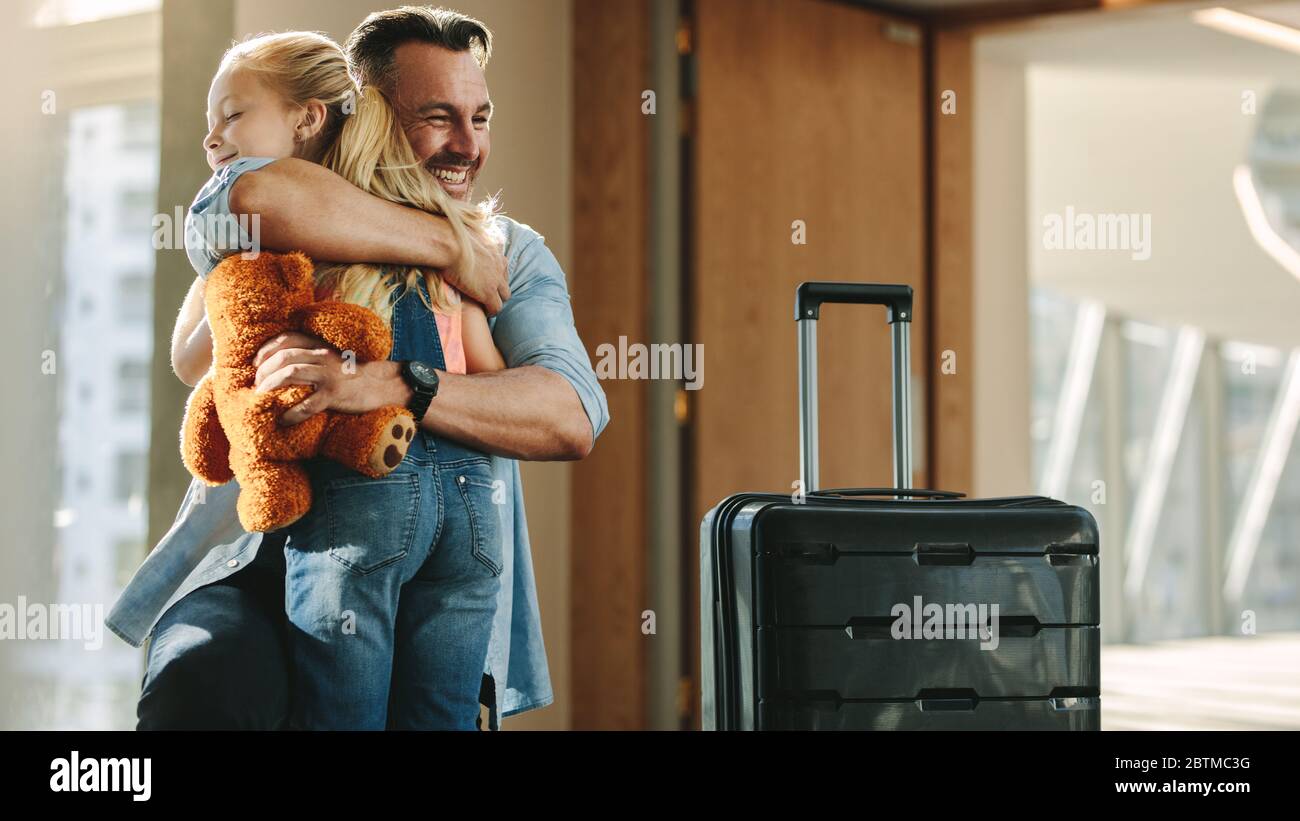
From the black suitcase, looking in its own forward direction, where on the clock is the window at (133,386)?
The window is roughly at 4 o'clock from the black suitcase.

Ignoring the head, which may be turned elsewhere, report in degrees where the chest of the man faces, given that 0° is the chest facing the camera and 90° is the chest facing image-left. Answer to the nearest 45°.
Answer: approximately 0°

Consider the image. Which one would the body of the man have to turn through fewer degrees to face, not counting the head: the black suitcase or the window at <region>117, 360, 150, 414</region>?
the black suitcase

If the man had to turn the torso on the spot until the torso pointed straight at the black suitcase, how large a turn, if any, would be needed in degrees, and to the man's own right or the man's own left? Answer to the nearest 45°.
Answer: approximately 45° to the man's own left

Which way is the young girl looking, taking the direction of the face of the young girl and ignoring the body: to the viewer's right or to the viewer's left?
to the viewer's left

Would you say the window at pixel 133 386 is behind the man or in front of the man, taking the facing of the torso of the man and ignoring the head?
behind

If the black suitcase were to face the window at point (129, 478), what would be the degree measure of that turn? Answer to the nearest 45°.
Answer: approximately 135° to its right

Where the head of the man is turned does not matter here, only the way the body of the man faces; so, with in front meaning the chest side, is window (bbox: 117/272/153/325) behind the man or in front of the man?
behind

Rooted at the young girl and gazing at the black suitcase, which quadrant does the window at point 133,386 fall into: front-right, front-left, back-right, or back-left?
back-left

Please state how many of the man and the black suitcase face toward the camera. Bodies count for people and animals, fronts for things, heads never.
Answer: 2
